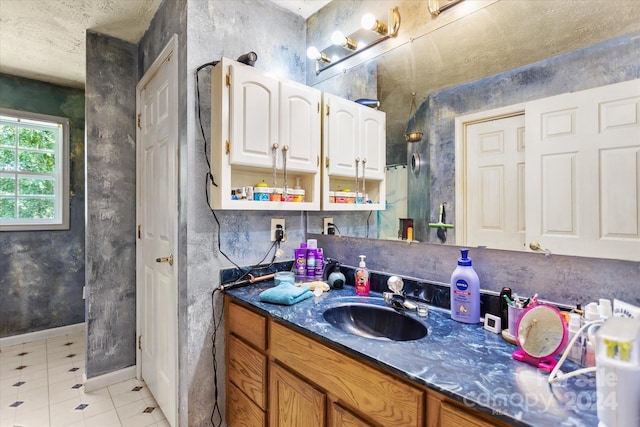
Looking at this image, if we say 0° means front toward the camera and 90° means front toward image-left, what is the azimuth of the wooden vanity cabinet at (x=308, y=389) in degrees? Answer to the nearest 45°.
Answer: approximately 45°

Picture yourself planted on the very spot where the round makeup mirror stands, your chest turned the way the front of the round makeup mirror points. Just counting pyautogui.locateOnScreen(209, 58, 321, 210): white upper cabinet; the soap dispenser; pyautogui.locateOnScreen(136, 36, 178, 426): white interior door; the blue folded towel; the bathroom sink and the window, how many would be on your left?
0

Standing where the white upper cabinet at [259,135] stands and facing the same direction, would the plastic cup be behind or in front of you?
in front

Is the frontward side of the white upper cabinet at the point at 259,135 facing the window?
no

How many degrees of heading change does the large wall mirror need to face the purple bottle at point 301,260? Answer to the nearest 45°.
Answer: approximately 45° to its right

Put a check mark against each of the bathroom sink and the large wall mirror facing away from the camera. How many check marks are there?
0

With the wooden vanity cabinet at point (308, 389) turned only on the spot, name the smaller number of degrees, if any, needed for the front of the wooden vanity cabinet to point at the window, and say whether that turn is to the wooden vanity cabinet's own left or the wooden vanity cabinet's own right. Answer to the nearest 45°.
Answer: approximately 90° to the wooden vanity cabinet's own right

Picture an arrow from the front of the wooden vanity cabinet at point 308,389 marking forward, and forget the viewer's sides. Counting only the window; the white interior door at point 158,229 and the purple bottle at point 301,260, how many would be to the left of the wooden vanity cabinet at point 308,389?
0

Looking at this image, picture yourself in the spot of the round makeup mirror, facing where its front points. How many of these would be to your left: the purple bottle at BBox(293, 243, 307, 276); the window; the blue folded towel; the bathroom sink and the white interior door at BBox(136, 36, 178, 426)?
0

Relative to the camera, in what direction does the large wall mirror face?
facing the viewer and to the left of the viewer

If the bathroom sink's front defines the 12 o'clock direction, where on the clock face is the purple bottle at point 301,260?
The purple bottle is roughly at 3 o'clock from the bathroom sink.

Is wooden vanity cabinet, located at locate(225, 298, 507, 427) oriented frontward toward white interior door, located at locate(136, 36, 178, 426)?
no

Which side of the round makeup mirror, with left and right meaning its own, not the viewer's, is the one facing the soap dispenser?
right
